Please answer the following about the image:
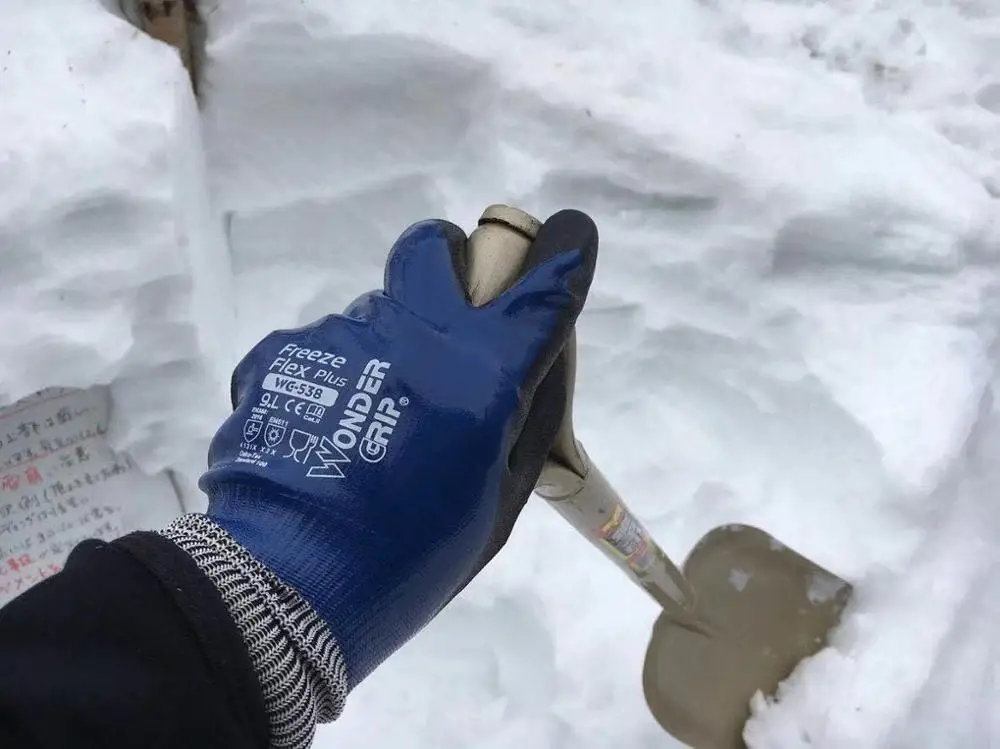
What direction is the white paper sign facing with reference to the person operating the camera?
facing the viewer

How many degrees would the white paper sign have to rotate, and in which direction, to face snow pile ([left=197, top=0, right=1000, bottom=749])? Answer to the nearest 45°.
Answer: approximately 90° to its left
